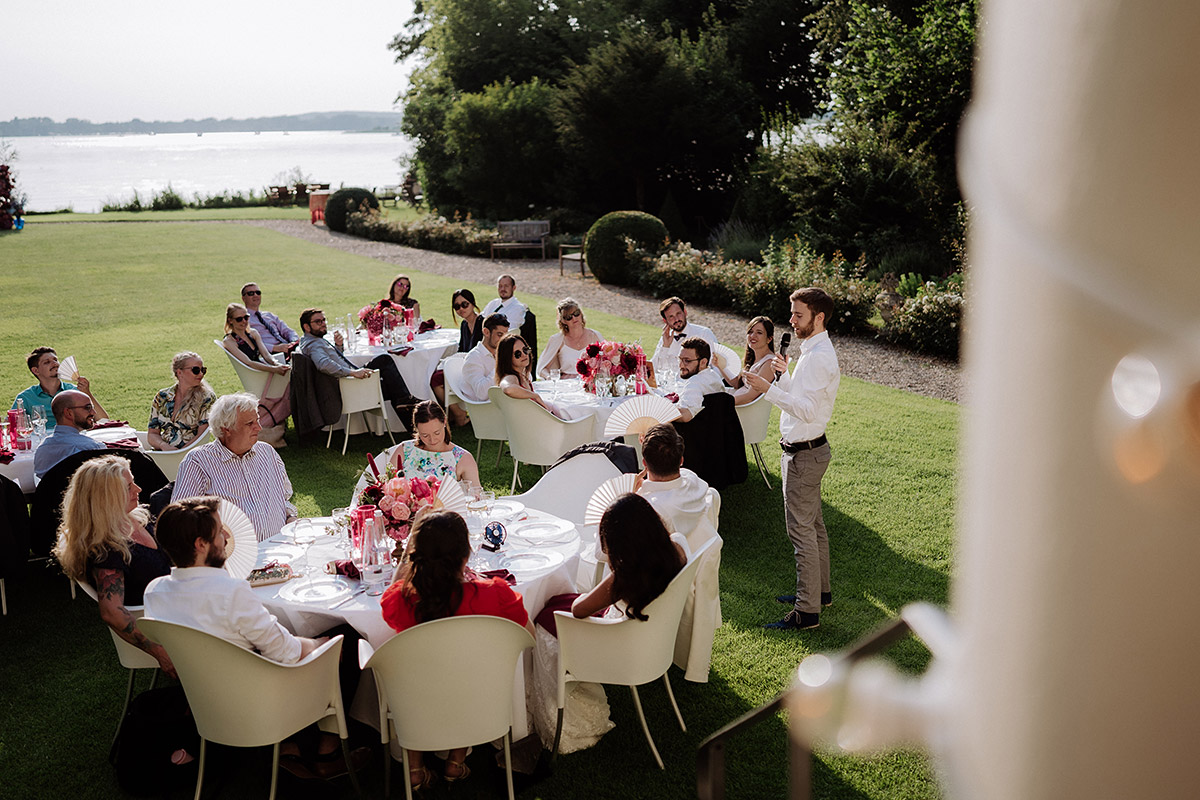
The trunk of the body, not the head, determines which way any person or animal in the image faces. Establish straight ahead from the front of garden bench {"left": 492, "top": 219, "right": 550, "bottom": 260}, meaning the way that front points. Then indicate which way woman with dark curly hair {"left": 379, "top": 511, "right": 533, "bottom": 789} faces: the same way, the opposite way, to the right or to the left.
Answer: the opposite way

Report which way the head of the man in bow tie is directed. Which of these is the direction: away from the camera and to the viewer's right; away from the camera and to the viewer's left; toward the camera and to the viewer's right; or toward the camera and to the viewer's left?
toward the camera and to the viewer's right

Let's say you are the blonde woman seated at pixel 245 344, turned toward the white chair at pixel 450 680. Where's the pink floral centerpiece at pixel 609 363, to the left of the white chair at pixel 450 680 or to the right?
left

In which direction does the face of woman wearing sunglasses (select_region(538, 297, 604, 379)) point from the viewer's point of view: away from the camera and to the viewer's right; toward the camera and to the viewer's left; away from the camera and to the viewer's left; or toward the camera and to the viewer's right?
toward the camera and to the viewer's right

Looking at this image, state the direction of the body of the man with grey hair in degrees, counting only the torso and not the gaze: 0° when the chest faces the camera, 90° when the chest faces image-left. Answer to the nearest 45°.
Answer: approximately 315°

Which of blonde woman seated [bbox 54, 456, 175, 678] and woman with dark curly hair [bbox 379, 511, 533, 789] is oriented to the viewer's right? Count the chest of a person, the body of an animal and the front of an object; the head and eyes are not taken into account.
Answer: the blonde woman seated

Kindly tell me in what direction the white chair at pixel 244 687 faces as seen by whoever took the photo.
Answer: facing away from the viewer and to the right of the viewer

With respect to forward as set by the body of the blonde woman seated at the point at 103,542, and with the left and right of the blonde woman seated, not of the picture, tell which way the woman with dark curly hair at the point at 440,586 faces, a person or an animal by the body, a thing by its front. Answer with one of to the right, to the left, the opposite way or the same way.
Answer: to the left

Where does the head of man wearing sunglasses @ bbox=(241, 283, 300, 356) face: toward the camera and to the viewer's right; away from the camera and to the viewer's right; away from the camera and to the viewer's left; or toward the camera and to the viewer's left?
toward the camera and to the viewer's right

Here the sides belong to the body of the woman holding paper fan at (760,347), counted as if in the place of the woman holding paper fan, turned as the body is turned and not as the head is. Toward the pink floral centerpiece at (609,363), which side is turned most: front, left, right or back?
front

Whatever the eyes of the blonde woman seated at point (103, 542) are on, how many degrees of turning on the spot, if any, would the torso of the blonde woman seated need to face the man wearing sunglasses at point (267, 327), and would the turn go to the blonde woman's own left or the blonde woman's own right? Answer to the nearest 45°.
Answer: approximately 90° to the blonde woman's own left

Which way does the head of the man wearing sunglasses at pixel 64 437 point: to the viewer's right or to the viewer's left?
to the viewer's right

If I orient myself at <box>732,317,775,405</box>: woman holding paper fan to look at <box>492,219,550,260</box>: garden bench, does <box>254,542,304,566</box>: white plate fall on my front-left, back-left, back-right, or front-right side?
back-left

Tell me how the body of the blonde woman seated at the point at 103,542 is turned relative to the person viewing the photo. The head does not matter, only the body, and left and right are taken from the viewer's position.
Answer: facing to the right of the viewer

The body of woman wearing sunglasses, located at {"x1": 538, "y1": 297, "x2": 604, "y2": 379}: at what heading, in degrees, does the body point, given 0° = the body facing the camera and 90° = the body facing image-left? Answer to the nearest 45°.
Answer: approximately 315°

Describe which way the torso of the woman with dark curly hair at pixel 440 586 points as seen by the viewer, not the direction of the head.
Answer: away from the camera
